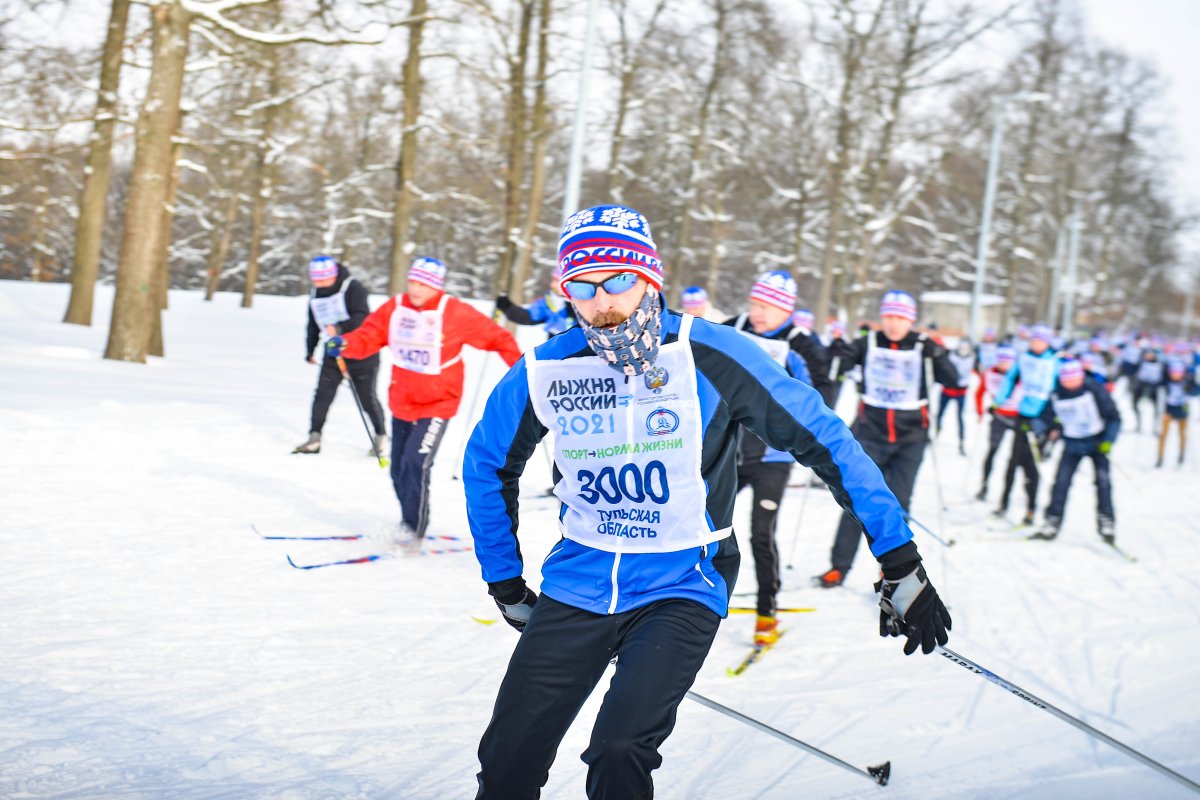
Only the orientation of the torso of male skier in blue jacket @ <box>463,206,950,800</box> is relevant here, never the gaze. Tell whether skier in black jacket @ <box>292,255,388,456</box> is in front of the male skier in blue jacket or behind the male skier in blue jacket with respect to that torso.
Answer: behind

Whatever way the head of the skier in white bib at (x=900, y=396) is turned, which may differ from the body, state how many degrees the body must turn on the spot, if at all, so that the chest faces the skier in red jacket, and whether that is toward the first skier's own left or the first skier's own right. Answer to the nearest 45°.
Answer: approximately 45° to the first skier's own right

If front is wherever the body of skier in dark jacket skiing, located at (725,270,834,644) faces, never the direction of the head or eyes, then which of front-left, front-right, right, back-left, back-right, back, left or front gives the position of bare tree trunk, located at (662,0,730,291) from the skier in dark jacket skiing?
back-right

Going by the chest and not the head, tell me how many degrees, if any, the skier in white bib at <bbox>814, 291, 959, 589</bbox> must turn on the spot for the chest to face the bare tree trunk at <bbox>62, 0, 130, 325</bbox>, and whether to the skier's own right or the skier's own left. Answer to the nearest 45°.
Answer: approximately 135° to the skier's own right

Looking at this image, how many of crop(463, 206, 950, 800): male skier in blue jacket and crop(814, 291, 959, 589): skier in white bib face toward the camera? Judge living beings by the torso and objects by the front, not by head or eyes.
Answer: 2

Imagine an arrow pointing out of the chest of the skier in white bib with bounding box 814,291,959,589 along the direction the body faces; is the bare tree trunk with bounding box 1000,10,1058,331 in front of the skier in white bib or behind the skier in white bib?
behind

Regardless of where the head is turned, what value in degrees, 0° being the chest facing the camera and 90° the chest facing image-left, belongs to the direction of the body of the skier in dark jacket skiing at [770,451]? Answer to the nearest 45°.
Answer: approximately 45°

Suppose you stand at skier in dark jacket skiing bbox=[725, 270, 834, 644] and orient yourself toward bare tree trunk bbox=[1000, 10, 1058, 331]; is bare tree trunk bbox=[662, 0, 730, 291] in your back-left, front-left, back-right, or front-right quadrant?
front-left

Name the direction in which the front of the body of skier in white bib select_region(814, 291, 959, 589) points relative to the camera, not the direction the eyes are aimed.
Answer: toward the camera

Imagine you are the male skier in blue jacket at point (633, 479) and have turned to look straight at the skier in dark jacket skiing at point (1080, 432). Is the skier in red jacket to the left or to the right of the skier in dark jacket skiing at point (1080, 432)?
left

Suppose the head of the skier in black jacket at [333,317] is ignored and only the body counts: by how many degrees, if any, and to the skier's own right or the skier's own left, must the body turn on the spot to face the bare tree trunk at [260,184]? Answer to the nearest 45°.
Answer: approximately 135° to the skier's own right

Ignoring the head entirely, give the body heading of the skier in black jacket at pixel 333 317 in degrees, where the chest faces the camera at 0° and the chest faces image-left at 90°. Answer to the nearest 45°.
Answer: approximately 45°

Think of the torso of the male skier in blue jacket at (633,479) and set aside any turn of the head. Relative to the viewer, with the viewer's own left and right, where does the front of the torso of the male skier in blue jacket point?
facing the viewer

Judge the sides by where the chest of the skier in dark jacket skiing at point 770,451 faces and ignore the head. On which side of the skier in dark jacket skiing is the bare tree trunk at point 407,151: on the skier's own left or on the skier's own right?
on the skier's own right
